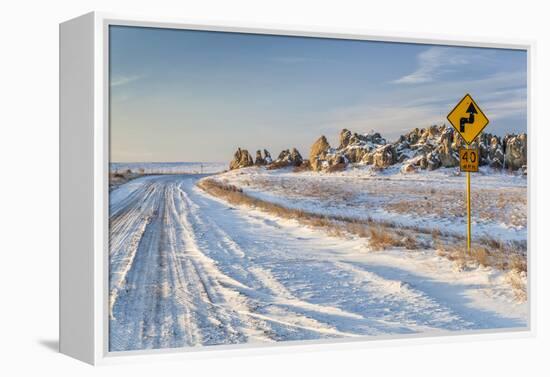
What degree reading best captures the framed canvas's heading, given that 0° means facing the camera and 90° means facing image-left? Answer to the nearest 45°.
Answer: approximately 315°
